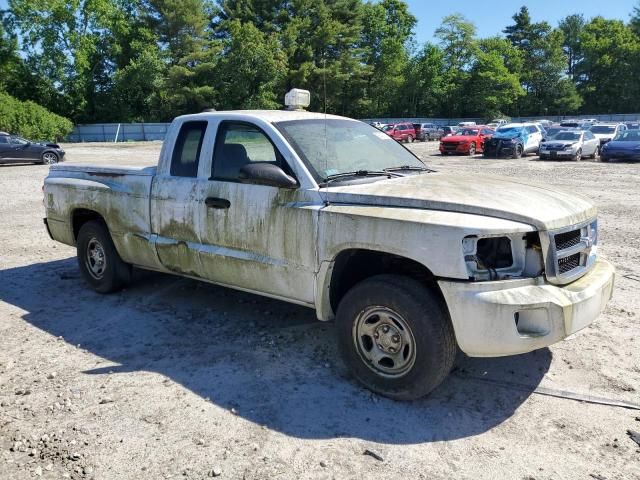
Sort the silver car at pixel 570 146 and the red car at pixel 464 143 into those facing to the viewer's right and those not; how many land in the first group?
0

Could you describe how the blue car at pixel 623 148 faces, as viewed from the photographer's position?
facing the viewer and to the left of the viewer

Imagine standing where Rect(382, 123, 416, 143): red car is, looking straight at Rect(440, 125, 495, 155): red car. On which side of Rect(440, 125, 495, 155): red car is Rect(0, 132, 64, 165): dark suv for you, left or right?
right

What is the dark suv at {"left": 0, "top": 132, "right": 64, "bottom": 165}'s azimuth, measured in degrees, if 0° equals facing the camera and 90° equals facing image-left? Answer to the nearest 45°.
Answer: approximately 270°

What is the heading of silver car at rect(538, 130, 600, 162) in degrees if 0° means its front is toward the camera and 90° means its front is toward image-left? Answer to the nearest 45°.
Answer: approximately 45°

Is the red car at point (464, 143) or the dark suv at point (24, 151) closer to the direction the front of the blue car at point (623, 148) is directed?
the dark suv

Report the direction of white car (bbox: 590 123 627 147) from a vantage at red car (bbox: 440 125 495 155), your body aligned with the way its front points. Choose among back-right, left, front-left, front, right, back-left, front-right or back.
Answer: back-left

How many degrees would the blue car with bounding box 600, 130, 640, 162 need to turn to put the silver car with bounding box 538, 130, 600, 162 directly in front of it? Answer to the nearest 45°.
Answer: approximately 45° to its right

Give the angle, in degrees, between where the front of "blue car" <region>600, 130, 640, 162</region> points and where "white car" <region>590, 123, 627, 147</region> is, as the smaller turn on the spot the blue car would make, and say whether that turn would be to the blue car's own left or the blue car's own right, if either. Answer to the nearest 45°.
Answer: approximately 135° to the blue car's own right

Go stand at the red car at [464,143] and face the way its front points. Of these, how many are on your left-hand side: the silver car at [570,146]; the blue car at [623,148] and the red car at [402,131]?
2

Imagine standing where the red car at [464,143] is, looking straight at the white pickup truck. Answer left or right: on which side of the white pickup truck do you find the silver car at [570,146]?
left

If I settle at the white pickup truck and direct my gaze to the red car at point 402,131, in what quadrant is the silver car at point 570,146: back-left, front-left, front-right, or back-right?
front-right

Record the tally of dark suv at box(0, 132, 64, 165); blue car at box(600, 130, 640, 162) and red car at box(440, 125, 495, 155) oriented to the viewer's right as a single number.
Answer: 1
